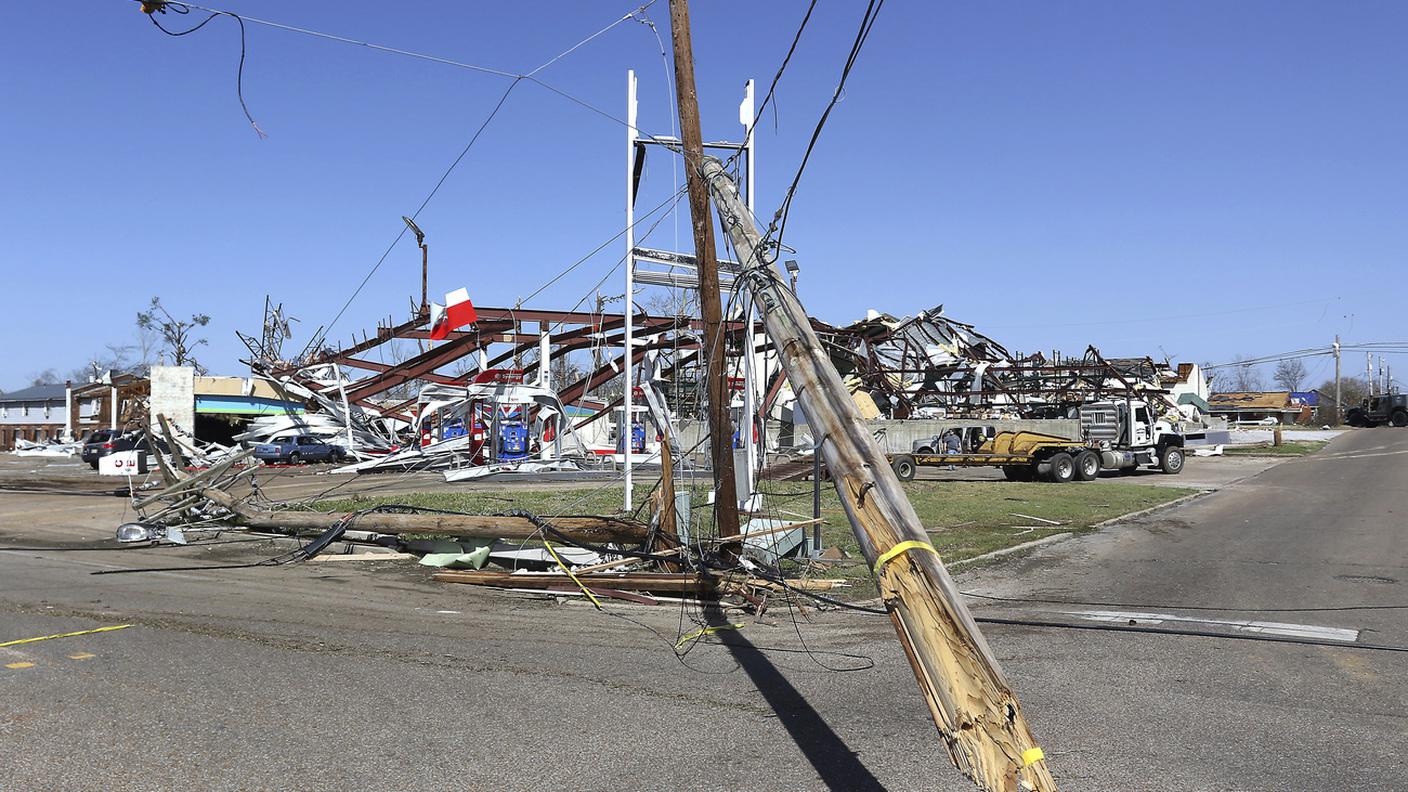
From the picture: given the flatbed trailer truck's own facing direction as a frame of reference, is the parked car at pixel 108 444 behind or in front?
behind

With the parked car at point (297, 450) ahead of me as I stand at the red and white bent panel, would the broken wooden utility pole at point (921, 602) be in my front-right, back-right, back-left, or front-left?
back-left

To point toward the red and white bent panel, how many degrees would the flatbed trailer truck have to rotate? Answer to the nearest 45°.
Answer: approximately 180°

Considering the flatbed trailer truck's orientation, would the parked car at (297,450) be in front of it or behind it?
behind

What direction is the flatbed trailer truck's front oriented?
to the viewer's right

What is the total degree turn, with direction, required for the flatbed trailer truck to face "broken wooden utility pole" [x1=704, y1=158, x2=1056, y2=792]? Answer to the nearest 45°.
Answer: approximately 90° to its right

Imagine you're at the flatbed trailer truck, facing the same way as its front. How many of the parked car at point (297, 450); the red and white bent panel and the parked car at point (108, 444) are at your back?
3
